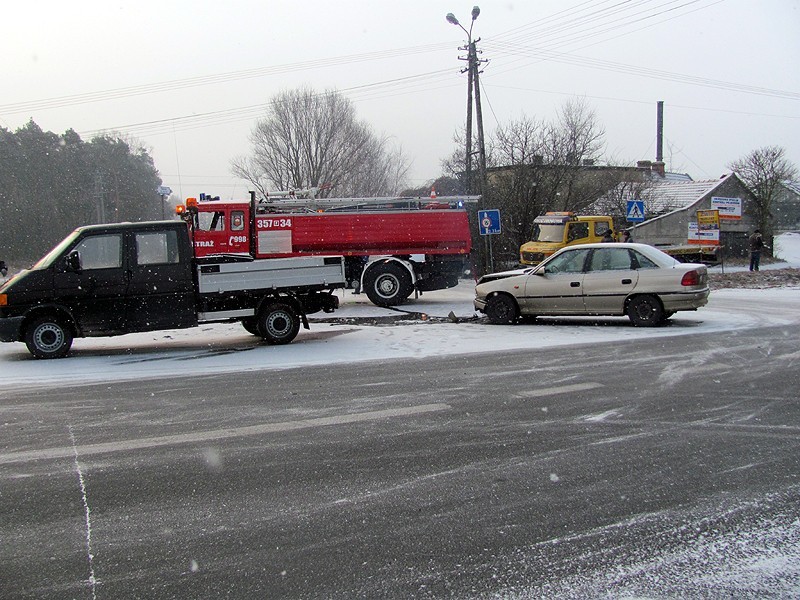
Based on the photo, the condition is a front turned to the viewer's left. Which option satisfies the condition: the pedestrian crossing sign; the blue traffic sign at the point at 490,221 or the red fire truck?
the red fire truck

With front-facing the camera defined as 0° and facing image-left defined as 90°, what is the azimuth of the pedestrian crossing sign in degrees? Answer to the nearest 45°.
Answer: approximately 0°

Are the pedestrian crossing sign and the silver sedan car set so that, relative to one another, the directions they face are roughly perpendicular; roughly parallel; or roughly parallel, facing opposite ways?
roughly perpendicular

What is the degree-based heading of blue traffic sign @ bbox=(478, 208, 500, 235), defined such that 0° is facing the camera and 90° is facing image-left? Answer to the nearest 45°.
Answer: approximately 0°

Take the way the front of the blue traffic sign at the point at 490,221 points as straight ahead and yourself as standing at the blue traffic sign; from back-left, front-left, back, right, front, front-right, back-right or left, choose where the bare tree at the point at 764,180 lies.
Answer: back-left

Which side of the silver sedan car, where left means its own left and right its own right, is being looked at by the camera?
left

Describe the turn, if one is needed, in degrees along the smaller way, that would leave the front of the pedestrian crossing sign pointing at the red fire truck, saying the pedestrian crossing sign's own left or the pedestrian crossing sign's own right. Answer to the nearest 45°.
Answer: approximately 45° to the pedestrian crossing sign's own right

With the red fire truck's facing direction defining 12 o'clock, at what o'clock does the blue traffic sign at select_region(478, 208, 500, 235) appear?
The blue traffic sign is roughly at 5 o'clock from the red fire truck.

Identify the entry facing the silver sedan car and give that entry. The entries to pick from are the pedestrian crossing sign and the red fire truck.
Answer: the pedestrian crossing sign

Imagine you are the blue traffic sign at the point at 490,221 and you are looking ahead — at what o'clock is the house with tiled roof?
The house with tiled roof is roughly at 7 o'clock from the blue traffic sign.

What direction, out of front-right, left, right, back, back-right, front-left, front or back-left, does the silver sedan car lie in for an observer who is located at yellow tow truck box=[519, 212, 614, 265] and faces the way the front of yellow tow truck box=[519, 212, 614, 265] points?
front-left

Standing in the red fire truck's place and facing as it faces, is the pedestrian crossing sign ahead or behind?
behind

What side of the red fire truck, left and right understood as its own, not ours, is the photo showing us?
left

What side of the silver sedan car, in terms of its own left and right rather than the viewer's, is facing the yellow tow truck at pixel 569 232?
right

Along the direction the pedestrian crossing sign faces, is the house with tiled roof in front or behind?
behind
